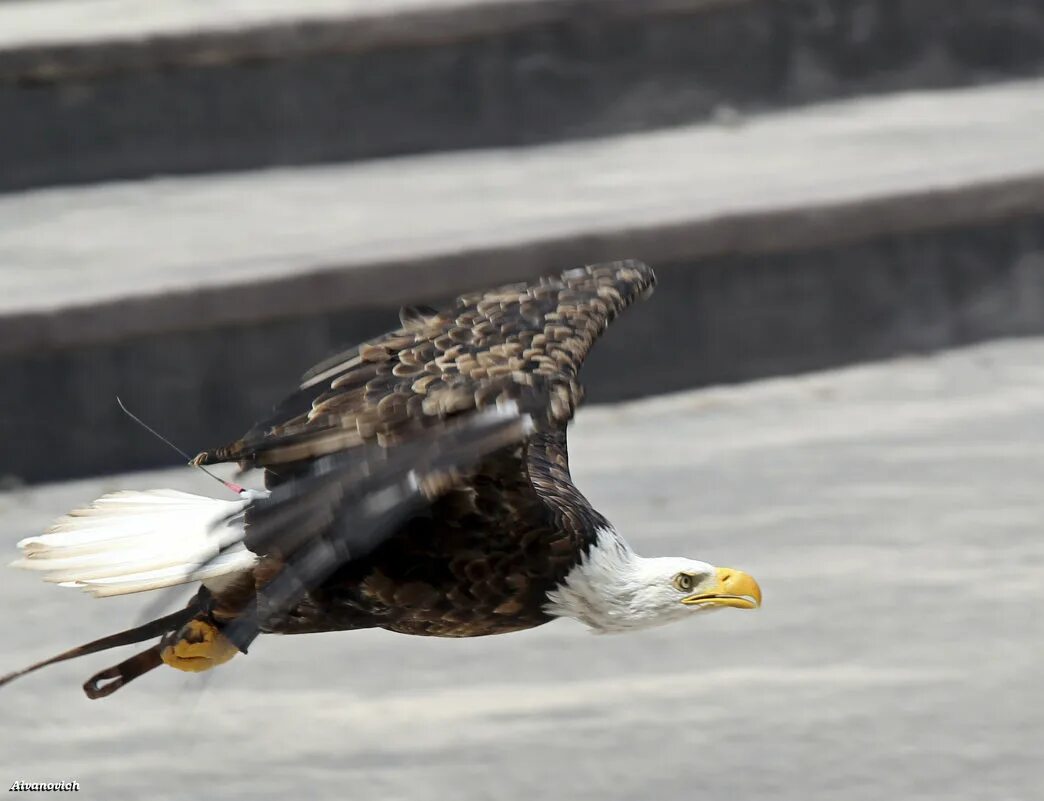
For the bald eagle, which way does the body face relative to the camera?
to the viewer's right
